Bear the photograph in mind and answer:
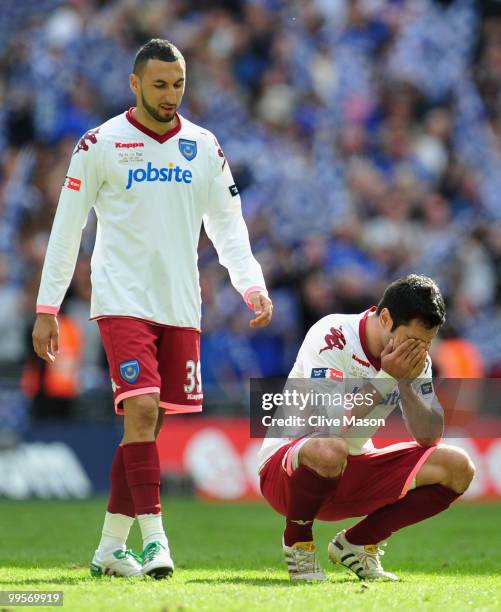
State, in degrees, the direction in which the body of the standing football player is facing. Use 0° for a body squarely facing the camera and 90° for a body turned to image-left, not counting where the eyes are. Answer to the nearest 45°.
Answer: approximately 0°

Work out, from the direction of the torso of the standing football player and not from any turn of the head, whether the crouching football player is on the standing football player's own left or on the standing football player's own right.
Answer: on the standing football player's own left

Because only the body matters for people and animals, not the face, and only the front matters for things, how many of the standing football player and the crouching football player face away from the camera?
0
